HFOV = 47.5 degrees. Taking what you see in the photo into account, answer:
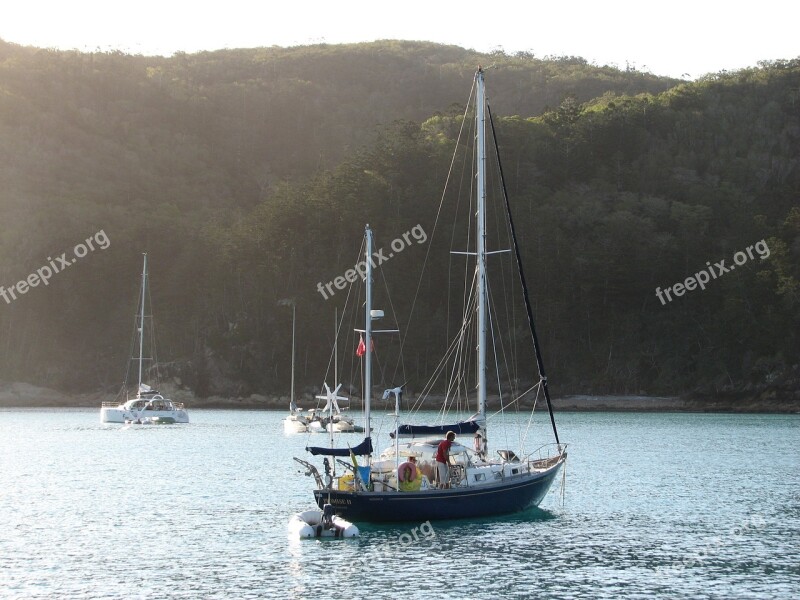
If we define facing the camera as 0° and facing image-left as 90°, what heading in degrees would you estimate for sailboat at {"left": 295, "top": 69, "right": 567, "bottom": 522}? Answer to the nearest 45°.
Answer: approximately 225°

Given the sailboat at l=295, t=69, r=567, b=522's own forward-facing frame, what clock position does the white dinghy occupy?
The white dinghy is roughly at 7 o'clock from the sailboat.
